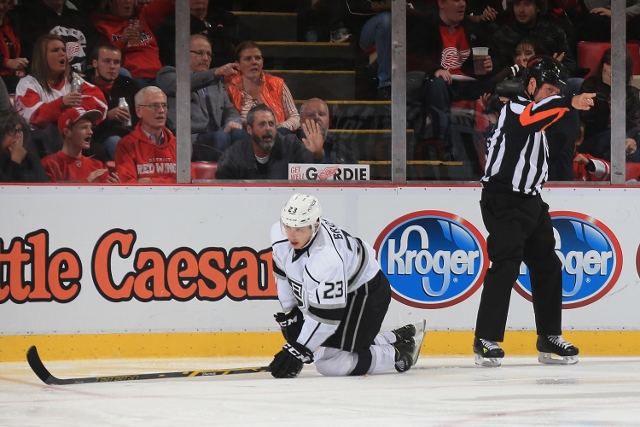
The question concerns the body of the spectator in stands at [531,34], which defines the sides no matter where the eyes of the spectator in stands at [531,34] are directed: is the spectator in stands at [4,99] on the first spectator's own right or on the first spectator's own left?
on the first spectator's own right

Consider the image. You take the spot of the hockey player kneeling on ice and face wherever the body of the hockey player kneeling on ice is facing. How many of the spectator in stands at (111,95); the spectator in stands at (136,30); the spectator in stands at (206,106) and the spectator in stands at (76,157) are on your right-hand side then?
4

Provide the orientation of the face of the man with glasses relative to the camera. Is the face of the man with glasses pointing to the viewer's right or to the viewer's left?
to the viewer's right

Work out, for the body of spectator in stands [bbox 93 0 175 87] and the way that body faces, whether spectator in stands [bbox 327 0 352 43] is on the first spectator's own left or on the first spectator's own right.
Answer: on the first spectator's own left

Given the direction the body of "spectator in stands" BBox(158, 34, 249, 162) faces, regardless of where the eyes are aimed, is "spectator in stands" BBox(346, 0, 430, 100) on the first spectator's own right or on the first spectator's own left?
on the first spectator's own left

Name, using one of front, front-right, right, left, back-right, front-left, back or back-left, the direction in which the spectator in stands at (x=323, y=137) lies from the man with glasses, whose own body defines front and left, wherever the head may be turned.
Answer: front-left

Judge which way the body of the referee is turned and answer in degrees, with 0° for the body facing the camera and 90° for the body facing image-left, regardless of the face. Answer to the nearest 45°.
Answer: approximately 315°

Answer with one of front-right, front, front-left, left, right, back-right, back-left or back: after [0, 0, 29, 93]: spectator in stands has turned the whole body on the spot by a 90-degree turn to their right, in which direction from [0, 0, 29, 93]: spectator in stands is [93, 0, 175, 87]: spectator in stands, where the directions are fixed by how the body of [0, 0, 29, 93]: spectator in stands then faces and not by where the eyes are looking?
back-left

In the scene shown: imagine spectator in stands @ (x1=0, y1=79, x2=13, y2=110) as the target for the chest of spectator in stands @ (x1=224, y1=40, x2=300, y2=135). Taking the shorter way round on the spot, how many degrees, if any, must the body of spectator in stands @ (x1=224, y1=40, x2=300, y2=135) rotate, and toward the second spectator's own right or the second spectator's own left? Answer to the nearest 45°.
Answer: approximately 90° to the second spectator's own right

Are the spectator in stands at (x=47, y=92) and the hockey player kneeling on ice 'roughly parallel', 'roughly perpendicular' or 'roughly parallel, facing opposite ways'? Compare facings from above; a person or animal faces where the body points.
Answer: roughly perpendicular

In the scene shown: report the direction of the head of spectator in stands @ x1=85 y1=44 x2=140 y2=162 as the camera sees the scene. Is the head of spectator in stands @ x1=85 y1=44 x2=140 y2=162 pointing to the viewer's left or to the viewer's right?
to the viewer's right

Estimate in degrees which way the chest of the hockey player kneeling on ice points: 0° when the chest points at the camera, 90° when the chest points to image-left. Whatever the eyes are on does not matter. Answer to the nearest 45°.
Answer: approximately 45°
